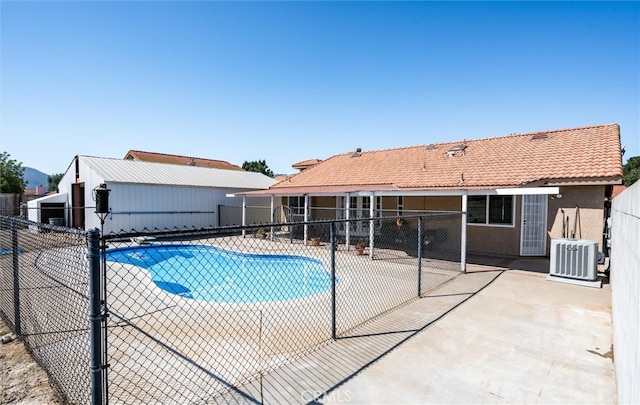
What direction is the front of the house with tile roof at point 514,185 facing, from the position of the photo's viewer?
facing away from the viewer and to the right of the viewer

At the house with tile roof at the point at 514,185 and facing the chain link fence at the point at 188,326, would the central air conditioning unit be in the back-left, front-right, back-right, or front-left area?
front-left

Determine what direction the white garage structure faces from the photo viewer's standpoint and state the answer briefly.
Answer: facing the viewer and to the left of the viewer

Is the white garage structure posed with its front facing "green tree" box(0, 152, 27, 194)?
no

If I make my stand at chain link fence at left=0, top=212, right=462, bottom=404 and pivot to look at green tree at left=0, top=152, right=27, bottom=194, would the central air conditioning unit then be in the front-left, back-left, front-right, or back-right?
back-right

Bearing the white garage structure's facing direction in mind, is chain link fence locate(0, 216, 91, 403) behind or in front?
in front

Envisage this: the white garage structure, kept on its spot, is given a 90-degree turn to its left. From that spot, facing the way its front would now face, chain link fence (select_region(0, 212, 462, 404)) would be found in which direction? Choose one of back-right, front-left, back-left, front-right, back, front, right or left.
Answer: front-right

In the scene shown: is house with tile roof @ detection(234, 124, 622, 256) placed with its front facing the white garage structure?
no

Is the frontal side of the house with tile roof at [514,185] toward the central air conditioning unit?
no

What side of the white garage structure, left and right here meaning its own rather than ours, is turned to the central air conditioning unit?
left

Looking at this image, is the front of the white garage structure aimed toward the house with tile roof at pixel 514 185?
no

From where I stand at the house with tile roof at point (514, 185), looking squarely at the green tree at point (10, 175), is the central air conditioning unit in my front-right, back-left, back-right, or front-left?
back-left
